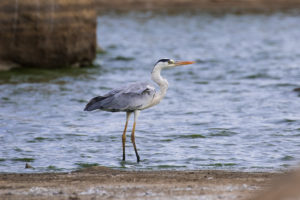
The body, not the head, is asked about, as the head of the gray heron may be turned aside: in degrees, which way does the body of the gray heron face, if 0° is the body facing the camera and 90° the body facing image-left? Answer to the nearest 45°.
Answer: approximately 270°
